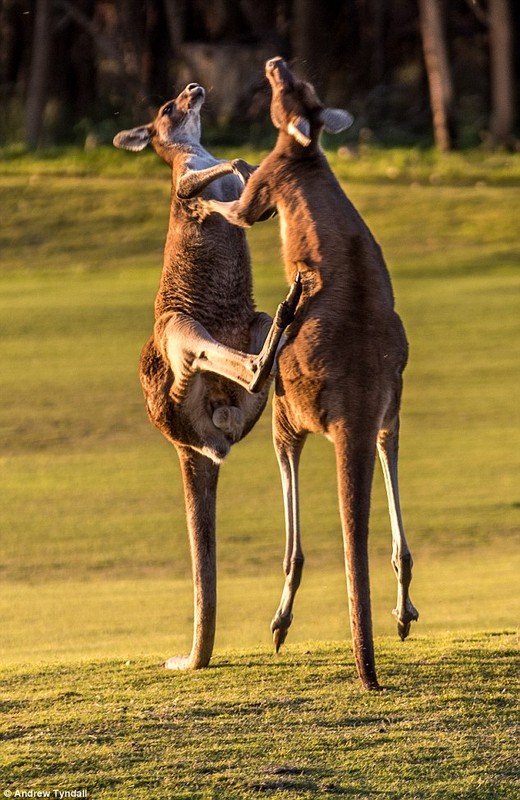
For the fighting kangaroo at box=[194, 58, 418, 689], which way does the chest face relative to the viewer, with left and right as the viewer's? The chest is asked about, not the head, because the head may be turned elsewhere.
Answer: facing away from the viewer and to the left of the viewer

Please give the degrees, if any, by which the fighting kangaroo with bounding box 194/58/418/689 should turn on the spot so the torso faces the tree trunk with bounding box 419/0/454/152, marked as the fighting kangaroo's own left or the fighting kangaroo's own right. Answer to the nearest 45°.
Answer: approximately 45° to the fighting kangaroo's own right

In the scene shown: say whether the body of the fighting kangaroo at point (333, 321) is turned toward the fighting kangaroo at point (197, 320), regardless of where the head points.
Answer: yes

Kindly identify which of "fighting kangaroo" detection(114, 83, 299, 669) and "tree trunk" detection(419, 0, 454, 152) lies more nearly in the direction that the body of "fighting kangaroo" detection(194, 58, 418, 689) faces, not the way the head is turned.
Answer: the fighting kangaroo
